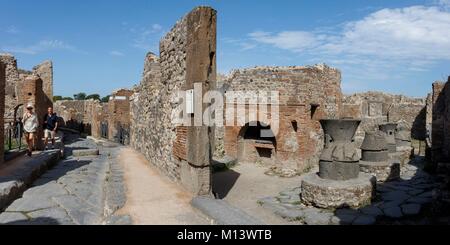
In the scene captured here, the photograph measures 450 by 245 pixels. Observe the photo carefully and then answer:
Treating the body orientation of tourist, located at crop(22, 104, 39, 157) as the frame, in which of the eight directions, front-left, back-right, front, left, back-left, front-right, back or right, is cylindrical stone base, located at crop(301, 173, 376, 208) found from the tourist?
front-left

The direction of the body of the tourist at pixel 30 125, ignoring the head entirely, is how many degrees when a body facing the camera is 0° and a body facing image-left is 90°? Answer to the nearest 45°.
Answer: approximately 0°

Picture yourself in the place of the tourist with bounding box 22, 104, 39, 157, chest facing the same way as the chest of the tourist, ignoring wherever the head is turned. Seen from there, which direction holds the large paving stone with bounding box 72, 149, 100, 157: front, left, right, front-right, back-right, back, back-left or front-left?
back-left

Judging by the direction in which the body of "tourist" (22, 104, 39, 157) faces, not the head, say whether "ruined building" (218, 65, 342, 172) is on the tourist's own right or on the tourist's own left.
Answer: on the tourist's own left

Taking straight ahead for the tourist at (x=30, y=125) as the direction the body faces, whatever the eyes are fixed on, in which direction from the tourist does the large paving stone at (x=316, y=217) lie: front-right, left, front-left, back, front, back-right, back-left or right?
front-left

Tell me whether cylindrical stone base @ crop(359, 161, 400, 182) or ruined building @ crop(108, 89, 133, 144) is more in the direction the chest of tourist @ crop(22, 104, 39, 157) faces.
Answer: the cylindrical stone base

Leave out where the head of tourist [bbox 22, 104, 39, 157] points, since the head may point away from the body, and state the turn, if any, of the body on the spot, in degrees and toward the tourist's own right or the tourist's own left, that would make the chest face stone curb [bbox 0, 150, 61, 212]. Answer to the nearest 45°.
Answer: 0° — they already face it

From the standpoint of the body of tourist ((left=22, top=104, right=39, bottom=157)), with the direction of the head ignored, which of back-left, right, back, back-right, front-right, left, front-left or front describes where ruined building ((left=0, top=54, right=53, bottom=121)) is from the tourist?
back

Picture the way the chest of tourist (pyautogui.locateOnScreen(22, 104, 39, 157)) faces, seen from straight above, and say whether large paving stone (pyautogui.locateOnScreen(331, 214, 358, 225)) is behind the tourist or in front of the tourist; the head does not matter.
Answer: in front

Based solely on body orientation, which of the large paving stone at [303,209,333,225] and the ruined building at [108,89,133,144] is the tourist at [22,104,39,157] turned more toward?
the large paving stone

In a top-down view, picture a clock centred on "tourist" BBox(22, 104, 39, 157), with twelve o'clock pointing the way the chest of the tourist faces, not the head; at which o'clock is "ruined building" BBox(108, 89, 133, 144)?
The ruined building is roughly at 7 o'clock from the tourist.

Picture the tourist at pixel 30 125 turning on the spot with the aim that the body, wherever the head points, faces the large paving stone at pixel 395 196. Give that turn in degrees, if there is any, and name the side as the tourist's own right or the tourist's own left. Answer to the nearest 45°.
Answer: approximately 45° to the tourist's own left
